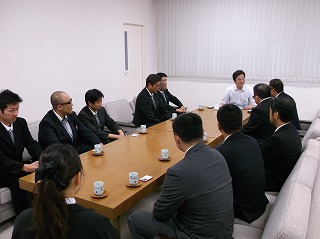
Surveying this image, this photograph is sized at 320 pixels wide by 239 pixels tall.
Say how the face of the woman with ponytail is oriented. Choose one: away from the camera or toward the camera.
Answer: away from the camera

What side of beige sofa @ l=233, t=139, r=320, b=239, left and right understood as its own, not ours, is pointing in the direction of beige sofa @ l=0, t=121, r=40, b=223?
front

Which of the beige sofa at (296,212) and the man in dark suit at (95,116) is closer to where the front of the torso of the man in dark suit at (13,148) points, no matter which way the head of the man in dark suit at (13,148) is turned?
the beige sofa

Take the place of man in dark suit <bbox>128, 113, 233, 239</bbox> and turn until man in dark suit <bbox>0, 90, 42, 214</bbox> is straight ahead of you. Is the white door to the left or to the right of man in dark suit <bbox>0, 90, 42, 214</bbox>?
right

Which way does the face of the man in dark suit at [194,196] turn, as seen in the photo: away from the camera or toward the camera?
away from the camera

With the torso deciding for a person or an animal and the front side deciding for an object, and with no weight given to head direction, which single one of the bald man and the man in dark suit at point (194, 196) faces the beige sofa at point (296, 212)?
the bald man

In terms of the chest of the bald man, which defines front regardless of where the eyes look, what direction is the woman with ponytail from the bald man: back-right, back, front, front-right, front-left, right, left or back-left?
front-right

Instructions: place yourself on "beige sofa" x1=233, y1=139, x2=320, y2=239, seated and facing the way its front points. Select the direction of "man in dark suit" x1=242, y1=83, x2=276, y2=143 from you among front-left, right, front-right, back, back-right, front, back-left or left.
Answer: right

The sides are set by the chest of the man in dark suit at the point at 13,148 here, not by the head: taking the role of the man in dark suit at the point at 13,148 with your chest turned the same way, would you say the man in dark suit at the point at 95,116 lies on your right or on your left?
on your left

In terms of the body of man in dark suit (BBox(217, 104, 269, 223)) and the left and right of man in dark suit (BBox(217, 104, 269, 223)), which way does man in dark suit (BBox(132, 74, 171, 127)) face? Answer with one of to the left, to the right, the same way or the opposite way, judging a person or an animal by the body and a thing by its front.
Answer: the opposite way

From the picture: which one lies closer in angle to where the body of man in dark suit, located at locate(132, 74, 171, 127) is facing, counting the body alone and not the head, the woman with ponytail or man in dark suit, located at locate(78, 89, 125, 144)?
the woman with ponytail

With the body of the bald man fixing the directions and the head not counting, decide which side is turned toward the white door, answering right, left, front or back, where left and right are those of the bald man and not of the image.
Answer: left

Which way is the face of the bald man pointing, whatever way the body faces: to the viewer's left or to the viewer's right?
to the viewer's right

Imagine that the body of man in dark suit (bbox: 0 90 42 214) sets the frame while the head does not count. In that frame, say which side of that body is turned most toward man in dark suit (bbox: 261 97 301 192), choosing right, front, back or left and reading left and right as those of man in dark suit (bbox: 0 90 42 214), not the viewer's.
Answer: front
